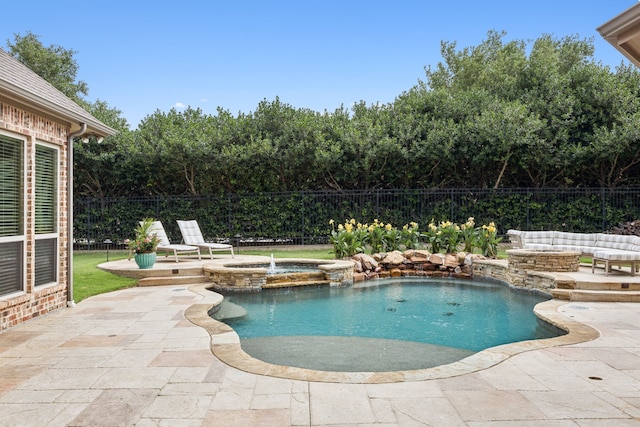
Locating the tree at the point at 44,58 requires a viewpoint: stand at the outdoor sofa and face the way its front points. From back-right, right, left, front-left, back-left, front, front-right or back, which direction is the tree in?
right

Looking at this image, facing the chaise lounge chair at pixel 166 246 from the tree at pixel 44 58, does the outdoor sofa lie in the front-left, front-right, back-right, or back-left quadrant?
front-left

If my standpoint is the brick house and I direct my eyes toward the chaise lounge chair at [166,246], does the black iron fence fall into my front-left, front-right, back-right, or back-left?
front-right

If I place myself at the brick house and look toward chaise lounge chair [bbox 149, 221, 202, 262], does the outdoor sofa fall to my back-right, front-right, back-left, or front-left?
front-right

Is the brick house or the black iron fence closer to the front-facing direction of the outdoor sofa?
the brick house

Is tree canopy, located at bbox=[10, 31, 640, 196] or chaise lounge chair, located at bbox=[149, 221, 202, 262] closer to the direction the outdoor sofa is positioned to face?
the chaise lounge chair

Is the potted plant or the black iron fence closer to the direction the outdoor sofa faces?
the potted plant

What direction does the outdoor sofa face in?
toward the camera

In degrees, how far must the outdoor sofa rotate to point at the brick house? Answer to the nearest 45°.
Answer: approximately 45° to its right

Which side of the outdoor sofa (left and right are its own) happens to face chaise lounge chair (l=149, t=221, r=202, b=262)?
right
